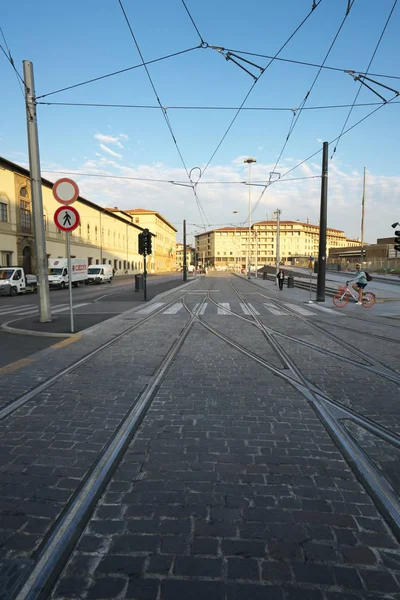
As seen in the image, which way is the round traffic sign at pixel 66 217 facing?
toward the camera

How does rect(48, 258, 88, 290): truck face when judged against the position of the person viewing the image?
facing the viewer and to the left of the viewer

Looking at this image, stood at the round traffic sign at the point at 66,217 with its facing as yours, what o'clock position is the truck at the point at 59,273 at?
The truck is roughly at 6 o'clock from the round traffic sign.

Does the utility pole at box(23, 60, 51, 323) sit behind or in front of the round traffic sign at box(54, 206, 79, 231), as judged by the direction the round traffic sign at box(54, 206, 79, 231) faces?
behind

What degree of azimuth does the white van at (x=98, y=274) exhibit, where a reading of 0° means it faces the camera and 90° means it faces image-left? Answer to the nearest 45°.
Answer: approximately 45°

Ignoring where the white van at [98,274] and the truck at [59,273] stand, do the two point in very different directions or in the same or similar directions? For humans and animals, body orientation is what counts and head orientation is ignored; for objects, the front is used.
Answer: same or similar directions

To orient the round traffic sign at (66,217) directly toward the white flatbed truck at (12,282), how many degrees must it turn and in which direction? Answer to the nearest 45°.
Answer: approximately 180°

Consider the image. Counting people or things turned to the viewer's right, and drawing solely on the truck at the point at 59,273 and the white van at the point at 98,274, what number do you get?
0

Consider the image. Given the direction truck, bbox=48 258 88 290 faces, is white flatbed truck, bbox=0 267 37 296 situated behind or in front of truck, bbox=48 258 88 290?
in front

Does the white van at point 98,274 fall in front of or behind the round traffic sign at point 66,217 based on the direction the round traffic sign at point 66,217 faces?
behind

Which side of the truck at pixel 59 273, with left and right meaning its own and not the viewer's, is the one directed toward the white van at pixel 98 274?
back

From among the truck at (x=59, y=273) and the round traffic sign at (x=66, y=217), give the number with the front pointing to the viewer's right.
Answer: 0
